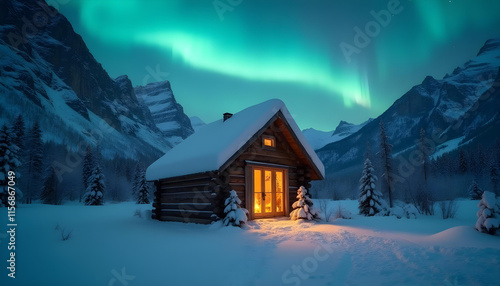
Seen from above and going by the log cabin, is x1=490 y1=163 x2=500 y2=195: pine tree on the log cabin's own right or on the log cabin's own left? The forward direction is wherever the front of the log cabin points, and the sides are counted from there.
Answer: on the log cabin's own left

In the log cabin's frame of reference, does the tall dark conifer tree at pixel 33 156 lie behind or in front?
behind

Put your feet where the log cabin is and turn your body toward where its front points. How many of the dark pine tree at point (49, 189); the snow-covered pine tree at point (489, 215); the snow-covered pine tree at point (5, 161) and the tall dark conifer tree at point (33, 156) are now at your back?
3

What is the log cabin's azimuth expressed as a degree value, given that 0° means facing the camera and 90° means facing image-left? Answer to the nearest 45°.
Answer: approximately 315°

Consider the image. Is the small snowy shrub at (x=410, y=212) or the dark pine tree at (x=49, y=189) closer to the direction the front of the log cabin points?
the small snowy shrub

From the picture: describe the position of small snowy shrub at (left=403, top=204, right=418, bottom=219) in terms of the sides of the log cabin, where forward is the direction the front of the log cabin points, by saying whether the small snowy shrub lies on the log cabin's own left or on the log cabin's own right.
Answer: on the log cabin's own left

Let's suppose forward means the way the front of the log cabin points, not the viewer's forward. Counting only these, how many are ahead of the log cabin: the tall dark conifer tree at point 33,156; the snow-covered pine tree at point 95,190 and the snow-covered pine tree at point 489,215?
1

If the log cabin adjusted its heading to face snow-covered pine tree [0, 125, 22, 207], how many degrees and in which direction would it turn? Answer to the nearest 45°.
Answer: approximately 180°
